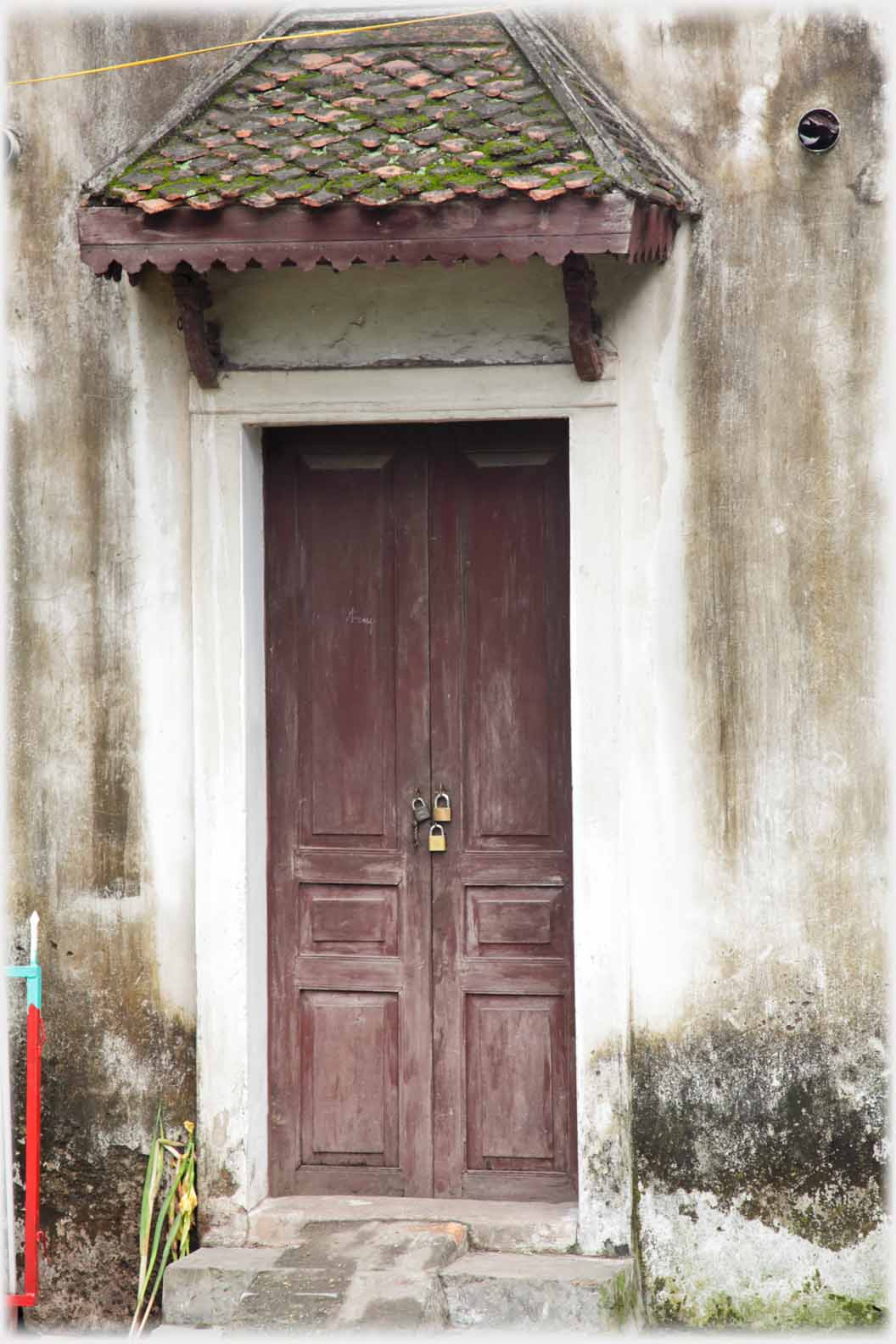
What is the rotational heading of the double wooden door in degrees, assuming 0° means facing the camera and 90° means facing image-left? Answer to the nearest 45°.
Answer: approximately 0°
